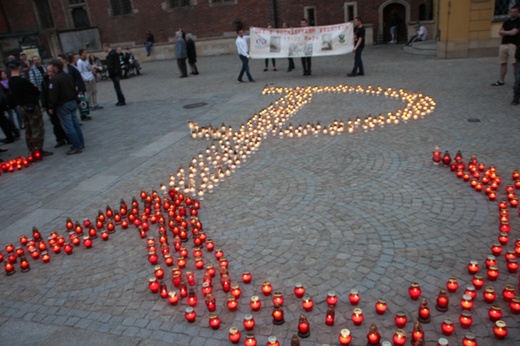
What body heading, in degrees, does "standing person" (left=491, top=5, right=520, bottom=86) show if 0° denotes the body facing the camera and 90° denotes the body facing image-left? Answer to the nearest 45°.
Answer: approximately 45°

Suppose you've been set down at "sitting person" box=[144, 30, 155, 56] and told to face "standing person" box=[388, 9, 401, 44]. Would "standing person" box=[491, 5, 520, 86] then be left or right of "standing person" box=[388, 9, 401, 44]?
right

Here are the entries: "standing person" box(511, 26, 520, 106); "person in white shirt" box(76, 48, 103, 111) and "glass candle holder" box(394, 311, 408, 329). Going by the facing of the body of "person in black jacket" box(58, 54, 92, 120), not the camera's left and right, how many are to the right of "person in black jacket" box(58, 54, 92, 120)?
1

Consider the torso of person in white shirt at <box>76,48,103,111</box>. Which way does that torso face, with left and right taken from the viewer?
facing the viewer and to the right of the viewer

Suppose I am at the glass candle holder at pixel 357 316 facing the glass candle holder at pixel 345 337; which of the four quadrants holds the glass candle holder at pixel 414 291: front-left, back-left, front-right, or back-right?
back-left

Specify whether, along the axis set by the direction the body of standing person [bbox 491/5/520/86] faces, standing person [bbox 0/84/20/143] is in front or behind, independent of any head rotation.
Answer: in front
